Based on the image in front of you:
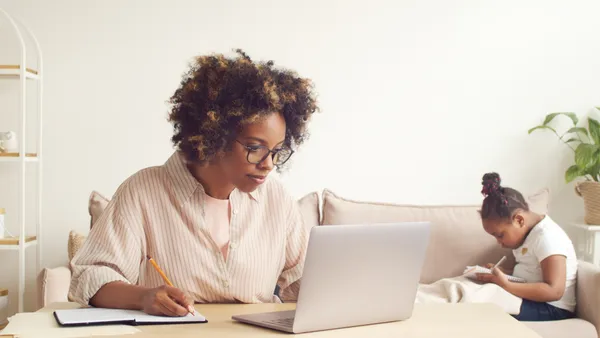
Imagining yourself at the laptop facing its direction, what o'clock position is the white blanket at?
The white blanket is roughly at 2 o'clock from the laptop.

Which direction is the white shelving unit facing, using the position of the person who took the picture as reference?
facing the viewer

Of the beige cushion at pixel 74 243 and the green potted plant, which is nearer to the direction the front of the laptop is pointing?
the beige cushion

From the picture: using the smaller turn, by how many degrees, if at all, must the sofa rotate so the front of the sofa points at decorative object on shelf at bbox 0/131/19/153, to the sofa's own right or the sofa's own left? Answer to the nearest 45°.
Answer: approximately 90° to the sofa's own right

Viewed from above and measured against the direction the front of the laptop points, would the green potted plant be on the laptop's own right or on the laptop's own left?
on the laptop's own right

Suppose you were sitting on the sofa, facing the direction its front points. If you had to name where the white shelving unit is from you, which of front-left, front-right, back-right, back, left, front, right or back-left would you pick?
right

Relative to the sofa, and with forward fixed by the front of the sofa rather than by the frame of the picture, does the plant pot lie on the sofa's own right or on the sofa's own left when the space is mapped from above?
on the sofa's own left

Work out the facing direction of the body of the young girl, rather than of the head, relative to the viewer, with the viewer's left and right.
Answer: facing to the left of the viewer

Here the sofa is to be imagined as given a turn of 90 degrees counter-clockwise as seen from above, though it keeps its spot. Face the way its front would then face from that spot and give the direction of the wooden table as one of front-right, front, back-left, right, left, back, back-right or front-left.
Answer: right

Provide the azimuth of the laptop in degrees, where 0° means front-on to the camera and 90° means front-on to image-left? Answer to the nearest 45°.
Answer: approximately 135°

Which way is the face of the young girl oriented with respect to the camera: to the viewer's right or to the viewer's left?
to the viewer's left

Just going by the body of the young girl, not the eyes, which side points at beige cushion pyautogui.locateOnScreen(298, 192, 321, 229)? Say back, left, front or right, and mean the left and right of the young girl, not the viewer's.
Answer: front

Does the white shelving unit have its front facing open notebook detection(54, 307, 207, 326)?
yes
